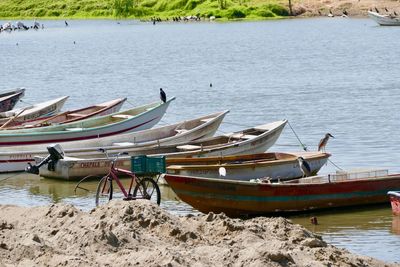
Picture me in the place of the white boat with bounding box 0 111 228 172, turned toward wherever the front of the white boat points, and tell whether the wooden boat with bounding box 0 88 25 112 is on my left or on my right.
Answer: on my left

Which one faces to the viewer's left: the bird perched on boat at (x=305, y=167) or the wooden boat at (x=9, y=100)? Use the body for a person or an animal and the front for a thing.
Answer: the bird perched on boat

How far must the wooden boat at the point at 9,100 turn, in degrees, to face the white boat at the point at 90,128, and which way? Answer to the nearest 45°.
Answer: approximately 90° to its right

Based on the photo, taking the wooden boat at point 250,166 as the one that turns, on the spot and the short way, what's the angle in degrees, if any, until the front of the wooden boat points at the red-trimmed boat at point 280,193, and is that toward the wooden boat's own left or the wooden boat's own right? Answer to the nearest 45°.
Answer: approximately 90° to the wooden boat's own right

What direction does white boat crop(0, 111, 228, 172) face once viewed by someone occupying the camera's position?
facing to the right of the viewer

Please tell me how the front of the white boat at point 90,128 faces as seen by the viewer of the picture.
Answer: facing to the right of the viewer

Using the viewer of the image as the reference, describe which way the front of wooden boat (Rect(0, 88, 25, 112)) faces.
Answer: facing to the right of the viewer

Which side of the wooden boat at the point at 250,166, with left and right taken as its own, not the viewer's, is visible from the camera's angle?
right

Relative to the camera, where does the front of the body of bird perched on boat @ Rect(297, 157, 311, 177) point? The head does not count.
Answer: to the viewer's left

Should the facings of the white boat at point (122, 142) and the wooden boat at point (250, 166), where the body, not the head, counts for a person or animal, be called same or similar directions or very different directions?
same or similar directions
